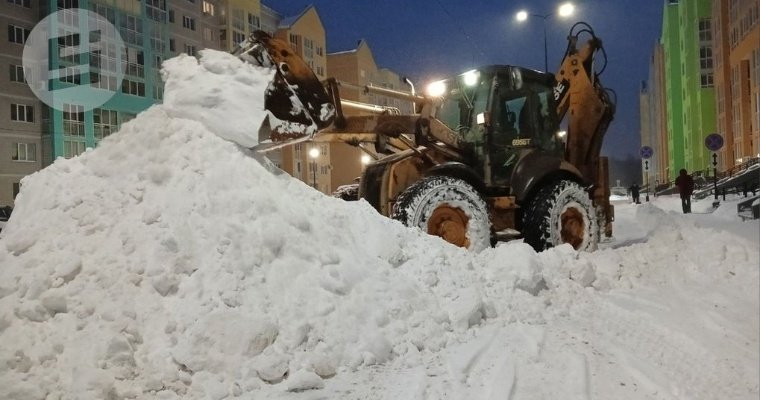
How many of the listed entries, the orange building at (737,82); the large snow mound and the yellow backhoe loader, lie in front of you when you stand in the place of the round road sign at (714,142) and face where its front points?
2

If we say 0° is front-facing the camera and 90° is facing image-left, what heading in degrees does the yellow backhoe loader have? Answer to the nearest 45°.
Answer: approximately 45°

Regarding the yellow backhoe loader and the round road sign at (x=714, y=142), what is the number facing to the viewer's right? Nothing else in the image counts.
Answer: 0

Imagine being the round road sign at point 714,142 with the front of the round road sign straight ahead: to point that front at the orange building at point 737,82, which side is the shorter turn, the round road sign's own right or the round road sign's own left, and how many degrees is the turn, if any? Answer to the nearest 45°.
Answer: approximately 180°

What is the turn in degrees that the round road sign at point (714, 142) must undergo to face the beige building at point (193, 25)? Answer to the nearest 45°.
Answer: approximately 90° to its right

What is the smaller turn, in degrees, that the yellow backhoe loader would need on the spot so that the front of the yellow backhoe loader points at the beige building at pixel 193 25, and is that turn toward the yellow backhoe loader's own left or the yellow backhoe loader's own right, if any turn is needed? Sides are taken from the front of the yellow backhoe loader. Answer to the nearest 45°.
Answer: approximately 90° to the yellow backhoe loader's own right

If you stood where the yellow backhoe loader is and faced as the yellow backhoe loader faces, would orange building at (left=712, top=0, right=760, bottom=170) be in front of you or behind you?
behind

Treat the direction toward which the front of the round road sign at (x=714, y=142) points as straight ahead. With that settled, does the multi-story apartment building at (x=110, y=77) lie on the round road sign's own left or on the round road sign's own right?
on the round road sign's own right

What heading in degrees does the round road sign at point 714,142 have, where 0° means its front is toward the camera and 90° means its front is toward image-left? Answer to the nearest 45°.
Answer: approximately 0°

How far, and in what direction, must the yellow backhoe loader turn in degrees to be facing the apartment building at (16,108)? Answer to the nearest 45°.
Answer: approximately 90° to its right

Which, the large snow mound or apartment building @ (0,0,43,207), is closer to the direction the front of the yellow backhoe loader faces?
the large snow mound
